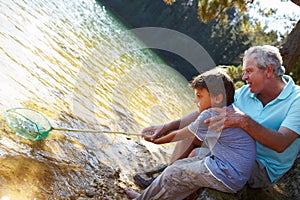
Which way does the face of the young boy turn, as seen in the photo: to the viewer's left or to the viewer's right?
to the viewer's left

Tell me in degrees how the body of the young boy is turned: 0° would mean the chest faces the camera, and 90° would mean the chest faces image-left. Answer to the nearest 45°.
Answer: approximately 90°
